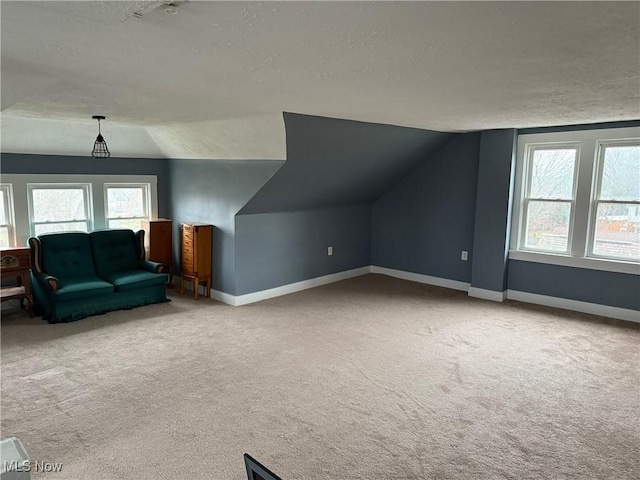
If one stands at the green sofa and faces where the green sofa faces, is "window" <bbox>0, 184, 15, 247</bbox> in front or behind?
behind

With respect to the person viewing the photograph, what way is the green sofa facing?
facing the viewer and to the right of the viewer

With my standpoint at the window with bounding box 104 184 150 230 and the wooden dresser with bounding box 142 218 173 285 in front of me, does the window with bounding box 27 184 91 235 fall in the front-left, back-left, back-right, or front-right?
back-right

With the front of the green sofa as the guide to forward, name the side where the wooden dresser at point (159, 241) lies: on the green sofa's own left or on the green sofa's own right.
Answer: on the green sofa's own left

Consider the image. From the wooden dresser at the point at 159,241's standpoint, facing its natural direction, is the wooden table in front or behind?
in front
